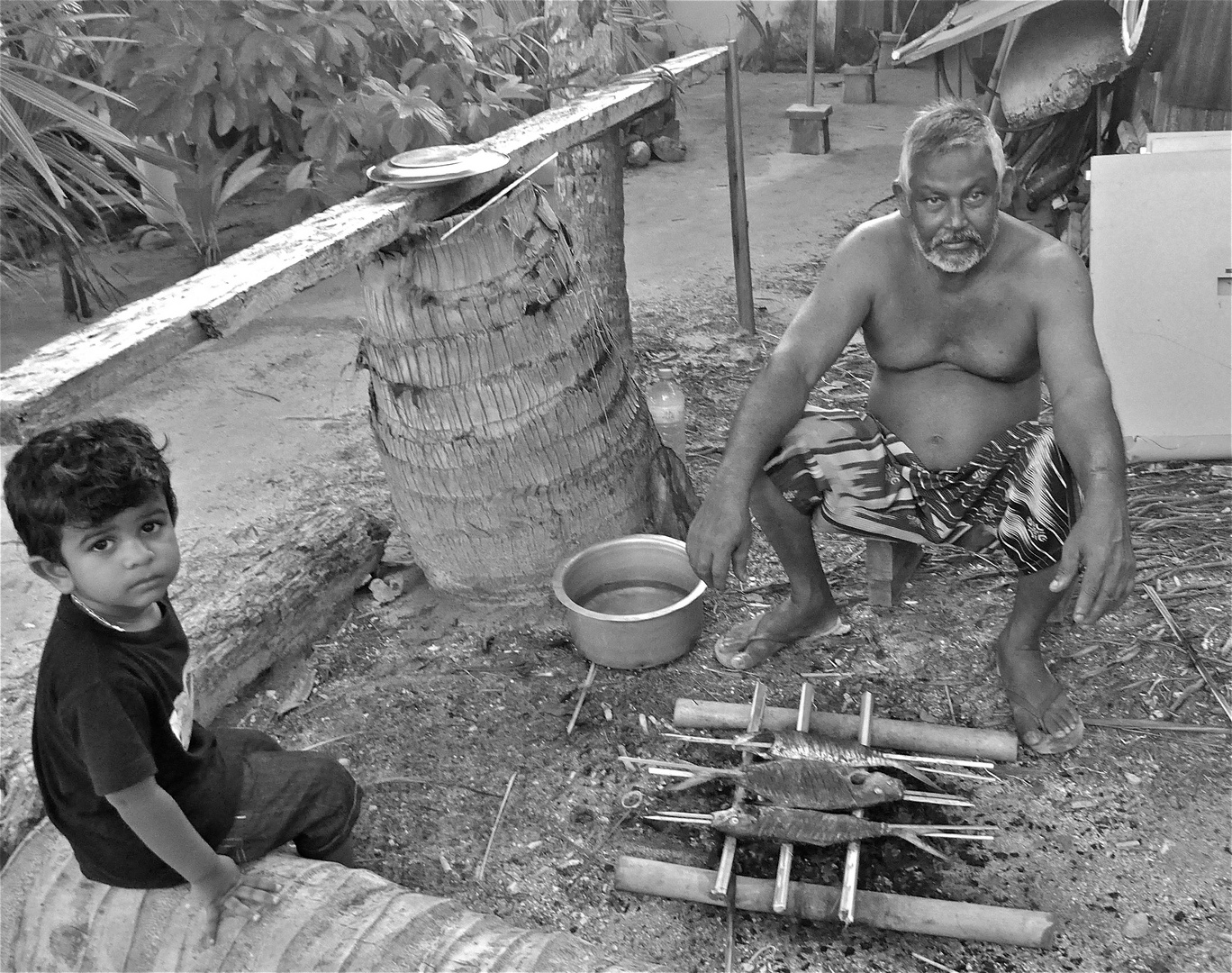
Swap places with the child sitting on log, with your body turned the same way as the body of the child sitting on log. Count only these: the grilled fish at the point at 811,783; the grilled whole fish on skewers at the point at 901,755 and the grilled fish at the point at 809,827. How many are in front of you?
3

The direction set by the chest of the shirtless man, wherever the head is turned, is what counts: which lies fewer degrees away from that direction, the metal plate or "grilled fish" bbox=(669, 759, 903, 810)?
the grilled fish

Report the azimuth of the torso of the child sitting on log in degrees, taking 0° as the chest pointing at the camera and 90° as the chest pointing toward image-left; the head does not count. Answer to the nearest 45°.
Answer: approximately 270°

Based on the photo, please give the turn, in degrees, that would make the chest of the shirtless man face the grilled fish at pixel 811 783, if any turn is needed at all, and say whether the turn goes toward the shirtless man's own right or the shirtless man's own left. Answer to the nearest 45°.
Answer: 0° — they already face it

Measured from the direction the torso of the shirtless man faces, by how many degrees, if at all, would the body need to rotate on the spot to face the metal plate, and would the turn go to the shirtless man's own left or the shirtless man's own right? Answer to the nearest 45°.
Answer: approximately 90° to the shirtless man's own right

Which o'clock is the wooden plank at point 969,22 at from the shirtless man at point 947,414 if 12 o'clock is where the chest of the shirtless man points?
The wooden plank is roughly at 6 o'clock from the shirtless man.

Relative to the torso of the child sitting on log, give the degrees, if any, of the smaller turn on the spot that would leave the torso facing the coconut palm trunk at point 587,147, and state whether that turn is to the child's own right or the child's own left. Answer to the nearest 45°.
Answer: approximately 45° to the child's own left
